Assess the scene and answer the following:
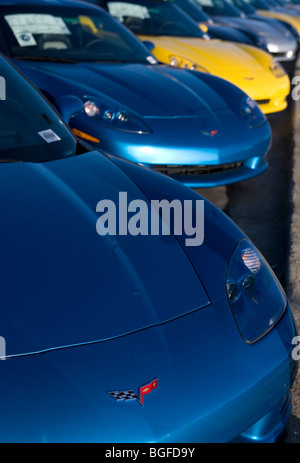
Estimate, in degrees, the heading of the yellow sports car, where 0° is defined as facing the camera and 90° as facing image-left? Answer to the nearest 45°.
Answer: approximately 315°

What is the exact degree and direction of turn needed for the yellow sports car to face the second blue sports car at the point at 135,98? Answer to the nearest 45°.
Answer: approximately 45° to its right

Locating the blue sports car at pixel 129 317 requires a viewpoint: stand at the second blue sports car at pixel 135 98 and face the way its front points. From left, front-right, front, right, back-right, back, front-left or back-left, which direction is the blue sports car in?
front-right

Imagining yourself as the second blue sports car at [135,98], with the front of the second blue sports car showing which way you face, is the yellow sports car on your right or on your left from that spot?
on your left

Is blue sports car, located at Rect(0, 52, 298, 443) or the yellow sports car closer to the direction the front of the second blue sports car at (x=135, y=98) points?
the blue sports car

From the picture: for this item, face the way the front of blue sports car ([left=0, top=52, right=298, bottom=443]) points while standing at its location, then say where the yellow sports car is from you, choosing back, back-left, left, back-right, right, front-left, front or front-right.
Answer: back-left

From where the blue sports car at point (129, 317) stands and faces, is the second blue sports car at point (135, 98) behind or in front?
behind

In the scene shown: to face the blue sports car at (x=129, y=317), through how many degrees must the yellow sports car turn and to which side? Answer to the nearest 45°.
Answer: approximately 45° to its right
